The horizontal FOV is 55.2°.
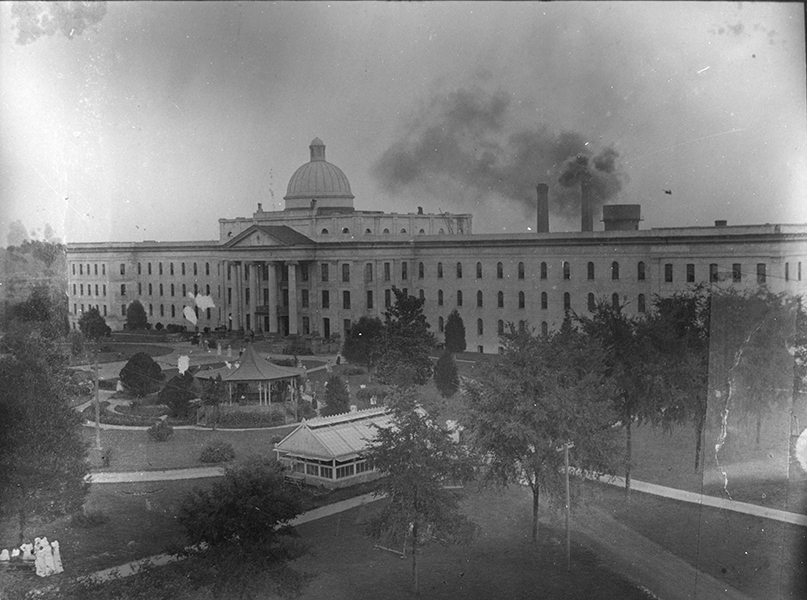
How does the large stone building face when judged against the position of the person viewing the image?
facing the viewer and to the left of the viewer

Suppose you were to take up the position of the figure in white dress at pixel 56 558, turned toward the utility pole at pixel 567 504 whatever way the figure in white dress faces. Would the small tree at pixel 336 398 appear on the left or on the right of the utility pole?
left

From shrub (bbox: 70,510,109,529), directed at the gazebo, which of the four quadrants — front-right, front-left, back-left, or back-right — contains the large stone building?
front-right

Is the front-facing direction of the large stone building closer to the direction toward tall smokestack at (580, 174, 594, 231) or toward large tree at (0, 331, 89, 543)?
the large tree

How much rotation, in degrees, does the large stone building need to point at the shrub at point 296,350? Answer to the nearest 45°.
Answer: approximately 45° to its right

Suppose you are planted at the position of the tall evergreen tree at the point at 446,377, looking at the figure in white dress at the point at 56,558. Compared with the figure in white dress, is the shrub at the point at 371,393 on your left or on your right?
right
